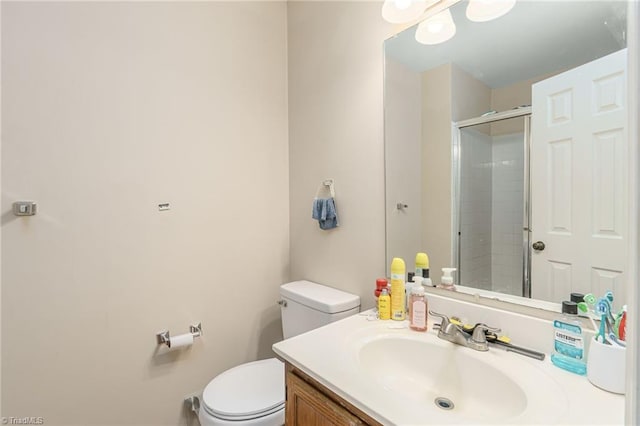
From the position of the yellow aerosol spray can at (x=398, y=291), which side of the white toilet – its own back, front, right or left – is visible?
left

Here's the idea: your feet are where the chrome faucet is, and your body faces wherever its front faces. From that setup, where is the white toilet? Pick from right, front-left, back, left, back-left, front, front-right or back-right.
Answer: front-right

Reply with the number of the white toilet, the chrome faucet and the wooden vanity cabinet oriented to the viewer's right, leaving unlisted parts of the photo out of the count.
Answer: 0

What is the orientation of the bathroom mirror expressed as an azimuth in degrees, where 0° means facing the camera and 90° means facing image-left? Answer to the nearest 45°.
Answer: approximately 45°

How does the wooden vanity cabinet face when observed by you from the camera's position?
facing the viewer and to the left of the viewer

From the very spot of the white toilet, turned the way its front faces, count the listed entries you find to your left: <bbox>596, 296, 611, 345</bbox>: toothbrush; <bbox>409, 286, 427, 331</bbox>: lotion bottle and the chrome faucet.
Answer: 3
